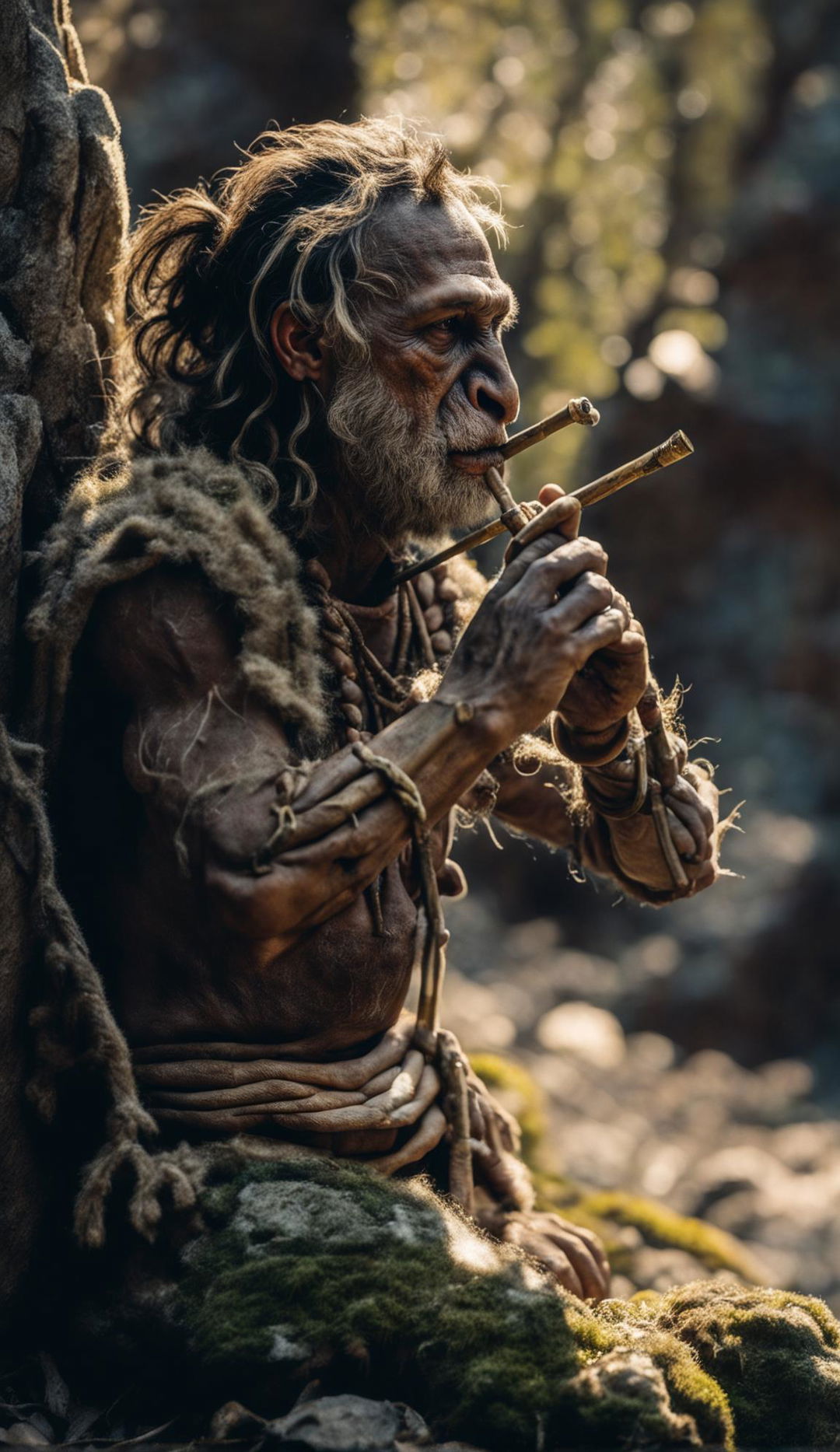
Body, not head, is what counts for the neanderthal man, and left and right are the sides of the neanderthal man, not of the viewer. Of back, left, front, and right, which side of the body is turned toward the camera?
right
